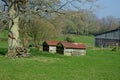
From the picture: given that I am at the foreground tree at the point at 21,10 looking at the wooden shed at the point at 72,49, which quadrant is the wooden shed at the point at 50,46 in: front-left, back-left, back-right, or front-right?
front-left

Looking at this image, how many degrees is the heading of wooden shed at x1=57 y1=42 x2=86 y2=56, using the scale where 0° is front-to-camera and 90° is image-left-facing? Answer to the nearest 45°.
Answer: approximately 45°

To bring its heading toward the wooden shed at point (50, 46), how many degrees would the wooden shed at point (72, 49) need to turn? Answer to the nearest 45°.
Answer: approximately 90° to its right
